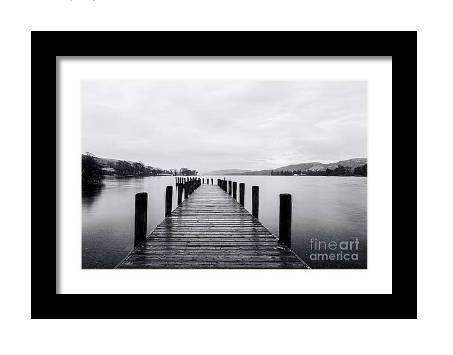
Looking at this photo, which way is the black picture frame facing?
toward the camera
